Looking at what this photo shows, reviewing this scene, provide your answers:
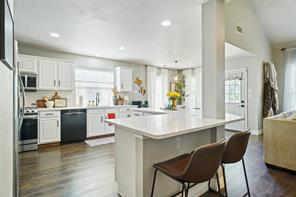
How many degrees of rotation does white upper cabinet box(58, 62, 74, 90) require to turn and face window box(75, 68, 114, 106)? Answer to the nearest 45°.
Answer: approximately 90° to its left

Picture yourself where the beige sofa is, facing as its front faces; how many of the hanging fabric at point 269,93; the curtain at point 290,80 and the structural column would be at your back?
1

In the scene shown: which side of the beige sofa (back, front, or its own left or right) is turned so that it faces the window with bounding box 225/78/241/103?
left

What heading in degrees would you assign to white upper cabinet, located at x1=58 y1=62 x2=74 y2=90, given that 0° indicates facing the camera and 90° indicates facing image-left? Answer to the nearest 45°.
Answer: approximately 315°
